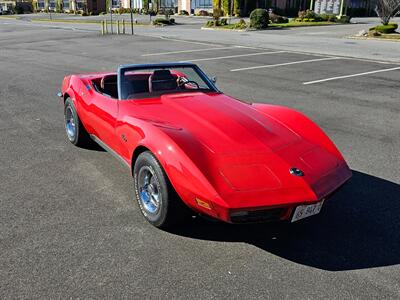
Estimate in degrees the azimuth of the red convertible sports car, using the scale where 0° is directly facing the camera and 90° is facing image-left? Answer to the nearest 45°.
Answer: approximately 315°

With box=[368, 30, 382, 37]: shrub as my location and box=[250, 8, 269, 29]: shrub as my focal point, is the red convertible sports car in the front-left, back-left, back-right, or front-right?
back-left

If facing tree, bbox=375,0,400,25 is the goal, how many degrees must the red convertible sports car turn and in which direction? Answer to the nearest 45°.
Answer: approximately 90° to its left

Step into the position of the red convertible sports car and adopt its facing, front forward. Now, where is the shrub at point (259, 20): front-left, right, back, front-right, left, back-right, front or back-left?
back-left

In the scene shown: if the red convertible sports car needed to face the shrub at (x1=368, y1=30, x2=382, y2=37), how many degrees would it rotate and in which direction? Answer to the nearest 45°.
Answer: approximately 90° to its left
